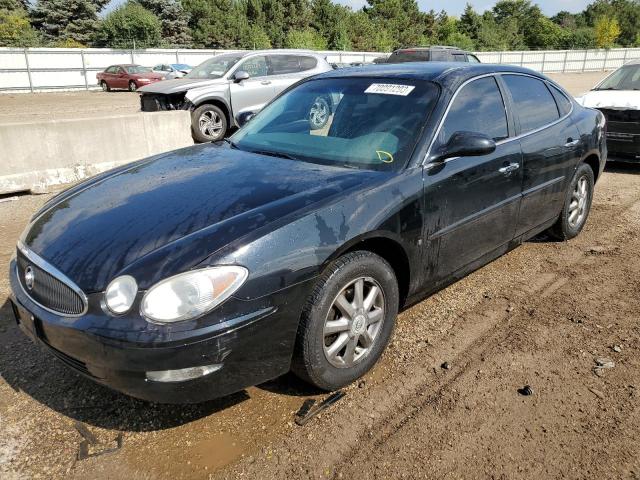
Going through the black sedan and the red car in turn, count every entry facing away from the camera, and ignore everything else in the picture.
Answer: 0

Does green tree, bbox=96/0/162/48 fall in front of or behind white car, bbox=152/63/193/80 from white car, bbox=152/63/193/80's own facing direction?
behind

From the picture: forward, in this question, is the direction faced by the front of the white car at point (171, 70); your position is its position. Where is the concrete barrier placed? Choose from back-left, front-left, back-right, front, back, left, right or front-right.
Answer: front-right

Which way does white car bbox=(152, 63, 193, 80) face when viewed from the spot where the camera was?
facing the viewer and to the right of the viewer

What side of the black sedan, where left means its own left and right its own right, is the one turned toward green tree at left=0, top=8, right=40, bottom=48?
right

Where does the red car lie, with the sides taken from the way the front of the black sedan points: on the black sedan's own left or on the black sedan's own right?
on the black sedan's own right

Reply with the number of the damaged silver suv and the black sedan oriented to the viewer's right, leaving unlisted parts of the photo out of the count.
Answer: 0

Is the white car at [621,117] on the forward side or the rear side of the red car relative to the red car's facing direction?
on the forward side

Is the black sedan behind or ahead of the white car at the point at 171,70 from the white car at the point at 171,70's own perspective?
ahead

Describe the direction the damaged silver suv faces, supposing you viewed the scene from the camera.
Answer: facing the viewer and to the left of the viewer

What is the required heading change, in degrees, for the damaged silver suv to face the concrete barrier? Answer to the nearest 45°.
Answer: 0° — it already faces it

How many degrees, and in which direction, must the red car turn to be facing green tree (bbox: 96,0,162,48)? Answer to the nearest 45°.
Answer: approximately 135° to its left
